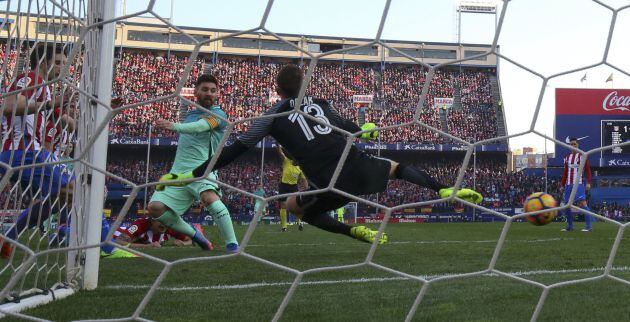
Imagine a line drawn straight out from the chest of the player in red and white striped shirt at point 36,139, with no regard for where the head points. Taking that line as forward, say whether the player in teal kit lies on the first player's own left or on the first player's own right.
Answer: on the first player's own left

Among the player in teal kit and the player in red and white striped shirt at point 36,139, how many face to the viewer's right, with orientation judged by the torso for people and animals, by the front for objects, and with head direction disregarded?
1

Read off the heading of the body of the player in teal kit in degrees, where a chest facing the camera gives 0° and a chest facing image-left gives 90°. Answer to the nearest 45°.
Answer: approximately 45°

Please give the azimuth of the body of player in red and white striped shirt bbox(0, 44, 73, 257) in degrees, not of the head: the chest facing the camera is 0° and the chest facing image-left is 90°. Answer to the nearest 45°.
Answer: approximately 270°

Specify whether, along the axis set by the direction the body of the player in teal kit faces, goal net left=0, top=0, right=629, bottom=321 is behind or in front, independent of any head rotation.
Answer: in front

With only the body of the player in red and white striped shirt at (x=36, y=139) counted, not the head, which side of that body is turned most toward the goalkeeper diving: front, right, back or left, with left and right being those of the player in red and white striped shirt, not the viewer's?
front
